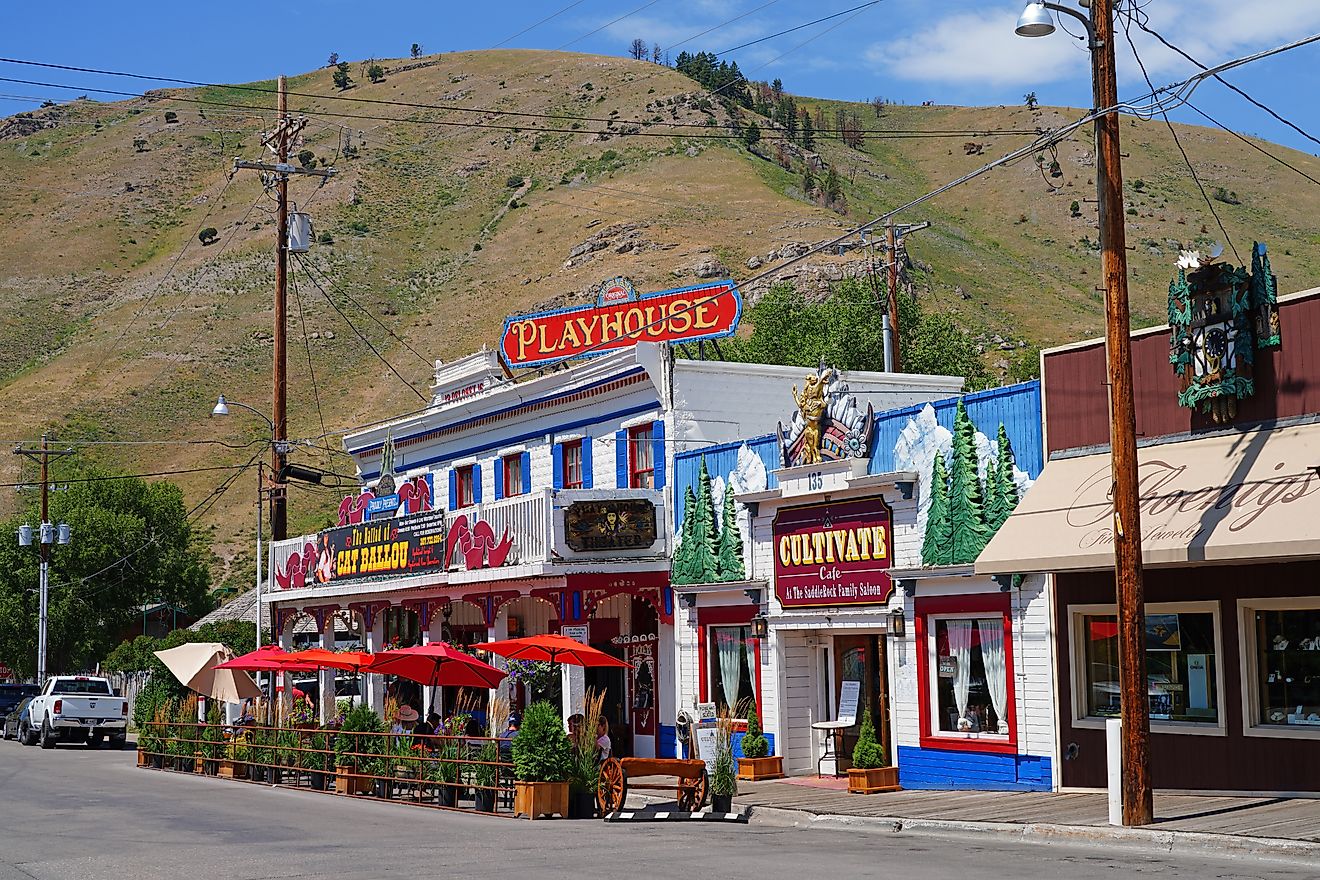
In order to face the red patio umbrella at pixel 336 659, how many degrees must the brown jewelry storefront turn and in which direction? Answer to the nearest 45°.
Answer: approximately 90° to its right

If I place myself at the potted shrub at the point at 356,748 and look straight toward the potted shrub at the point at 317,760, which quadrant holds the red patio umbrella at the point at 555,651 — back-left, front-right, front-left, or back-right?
back-right

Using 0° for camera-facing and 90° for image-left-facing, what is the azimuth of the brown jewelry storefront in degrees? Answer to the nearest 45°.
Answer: approximately 45°
